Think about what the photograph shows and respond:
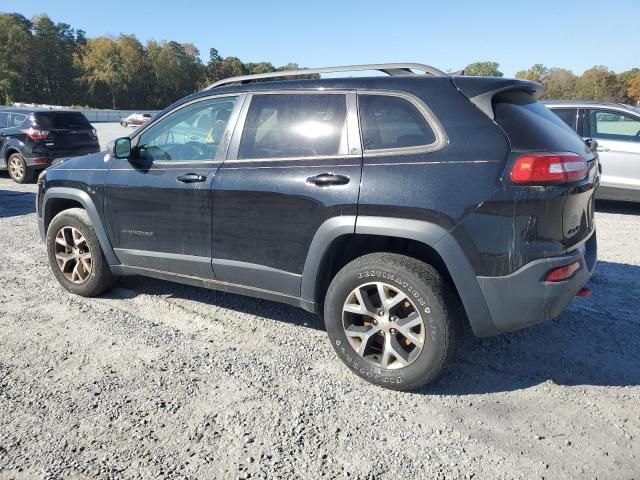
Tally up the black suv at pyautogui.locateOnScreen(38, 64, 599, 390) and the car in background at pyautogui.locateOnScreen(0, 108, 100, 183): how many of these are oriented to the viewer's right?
0

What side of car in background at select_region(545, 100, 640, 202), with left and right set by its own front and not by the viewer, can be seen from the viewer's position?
right

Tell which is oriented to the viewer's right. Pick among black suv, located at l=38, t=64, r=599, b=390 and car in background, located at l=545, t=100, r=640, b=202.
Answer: the car in background

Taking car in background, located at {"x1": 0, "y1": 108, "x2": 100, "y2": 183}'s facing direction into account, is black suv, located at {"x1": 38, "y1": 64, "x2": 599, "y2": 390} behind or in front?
behind

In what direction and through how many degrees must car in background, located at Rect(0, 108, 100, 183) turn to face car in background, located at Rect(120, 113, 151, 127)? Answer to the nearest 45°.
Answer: approximately 45° to its right

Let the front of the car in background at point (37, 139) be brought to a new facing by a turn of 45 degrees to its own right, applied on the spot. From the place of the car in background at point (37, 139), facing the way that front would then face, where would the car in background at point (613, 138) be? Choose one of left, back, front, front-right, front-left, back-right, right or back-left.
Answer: back-right

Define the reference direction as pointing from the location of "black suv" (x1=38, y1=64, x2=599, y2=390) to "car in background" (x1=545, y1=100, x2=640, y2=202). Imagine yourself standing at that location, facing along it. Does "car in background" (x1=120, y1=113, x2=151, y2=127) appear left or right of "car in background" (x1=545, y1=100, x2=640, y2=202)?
left

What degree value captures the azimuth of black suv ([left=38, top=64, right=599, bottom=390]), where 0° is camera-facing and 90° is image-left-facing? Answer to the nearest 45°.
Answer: approximately 135°

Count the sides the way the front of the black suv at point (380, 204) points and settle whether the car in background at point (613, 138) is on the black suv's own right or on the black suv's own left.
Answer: on the black suv's own right

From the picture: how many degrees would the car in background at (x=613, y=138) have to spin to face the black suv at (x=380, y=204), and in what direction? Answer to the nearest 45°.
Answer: approximately 90° to its right
